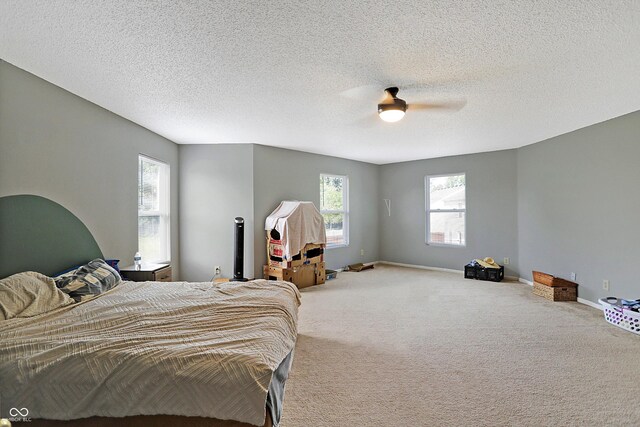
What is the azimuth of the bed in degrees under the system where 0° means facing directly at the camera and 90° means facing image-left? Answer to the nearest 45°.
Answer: approximately 315°

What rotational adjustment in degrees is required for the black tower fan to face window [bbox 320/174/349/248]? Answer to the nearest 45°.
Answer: approximately 135° to its left

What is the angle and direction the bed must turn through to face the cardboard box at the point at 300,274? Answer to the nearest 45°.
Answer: approximately 90° to its left

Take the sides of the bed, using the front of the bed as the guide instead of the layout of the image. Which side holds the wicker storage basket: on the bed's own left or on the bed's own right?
on the bed's own left

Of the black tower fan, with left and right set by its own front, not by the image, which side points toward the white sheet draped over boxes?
left

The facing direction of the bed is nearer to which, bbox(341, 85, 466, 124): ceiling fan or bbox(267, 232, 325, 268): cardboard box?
the ceiling fan

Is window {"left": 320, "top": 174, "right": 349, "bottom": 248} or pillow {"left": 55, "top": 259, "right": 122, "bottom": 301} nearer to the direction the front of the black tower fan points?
the pillow

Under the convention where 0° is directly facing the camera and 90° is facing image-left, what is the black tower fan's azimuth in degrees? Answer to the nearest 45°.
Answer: approximately 0°

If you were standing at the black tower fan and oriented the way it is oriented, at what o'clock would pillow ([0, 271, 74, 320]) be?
The pillow is roughly at 1 o'clock from the black tower fan.
